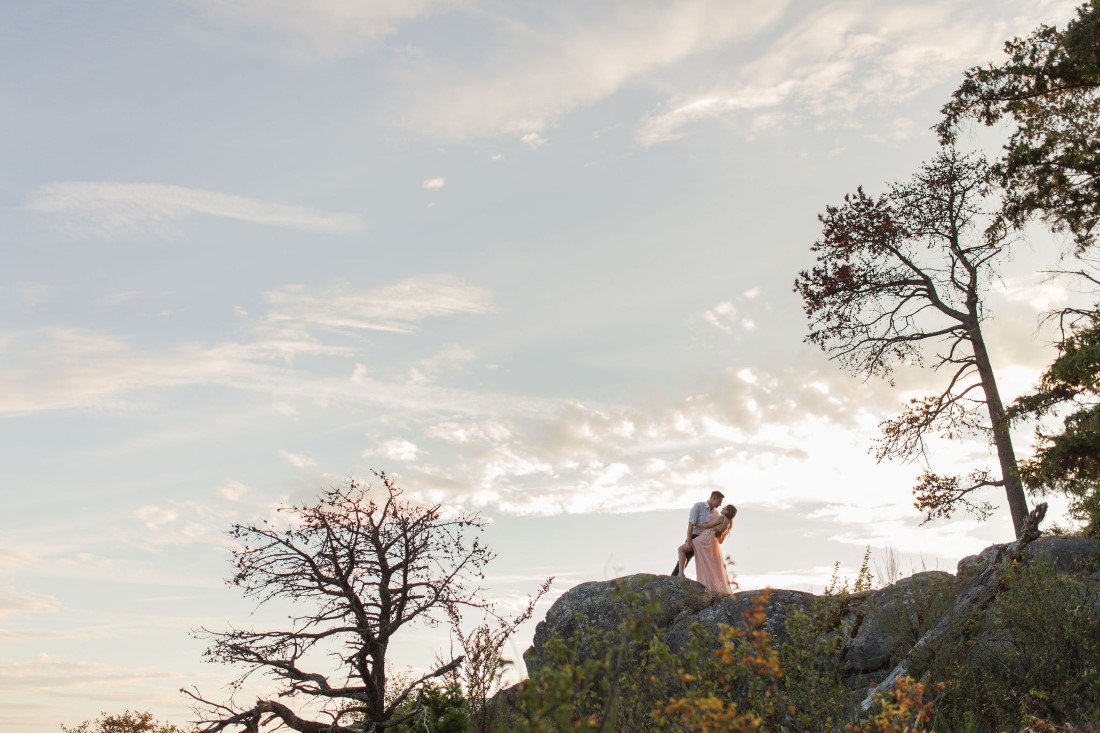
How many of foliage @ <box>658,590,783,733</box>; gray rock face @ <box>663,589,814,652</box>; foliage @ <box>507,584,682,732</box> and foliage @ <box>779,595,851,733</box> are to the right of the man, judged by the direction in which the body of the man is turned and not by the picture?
4

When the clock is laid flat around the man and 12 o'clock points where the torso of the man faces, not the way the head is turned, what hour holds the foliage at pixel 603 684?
The foliage is roughly at 3 o'clock from the man.

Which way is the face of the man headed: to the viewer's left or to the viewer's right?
to the viewer's right

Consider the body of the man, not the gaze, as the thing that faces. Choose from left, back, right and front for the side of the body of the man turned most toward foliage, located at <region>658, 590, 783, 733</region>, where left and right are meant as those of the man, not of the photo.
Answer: right

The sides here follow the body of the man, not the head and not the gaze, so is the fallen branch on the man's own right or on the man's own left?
on the man's own right

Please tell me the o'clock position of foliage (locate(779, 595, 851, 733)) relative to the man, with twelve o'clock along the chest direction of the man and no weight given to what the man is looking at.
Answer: The foliage is roughly at 3 o'clock from the man.

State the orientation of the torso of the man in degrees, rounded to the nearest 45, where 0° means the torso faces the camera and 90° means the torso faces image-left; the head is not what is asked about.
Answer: approximately 270°

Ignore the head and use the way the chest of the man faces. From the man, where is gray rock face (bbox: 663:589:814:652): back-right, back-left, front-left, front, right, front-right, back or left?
right

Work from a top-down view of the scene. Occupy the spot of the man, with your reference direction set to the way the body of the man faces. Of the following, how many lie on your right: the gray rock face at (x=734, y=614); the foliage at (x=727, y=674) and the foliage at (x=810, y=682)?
3
